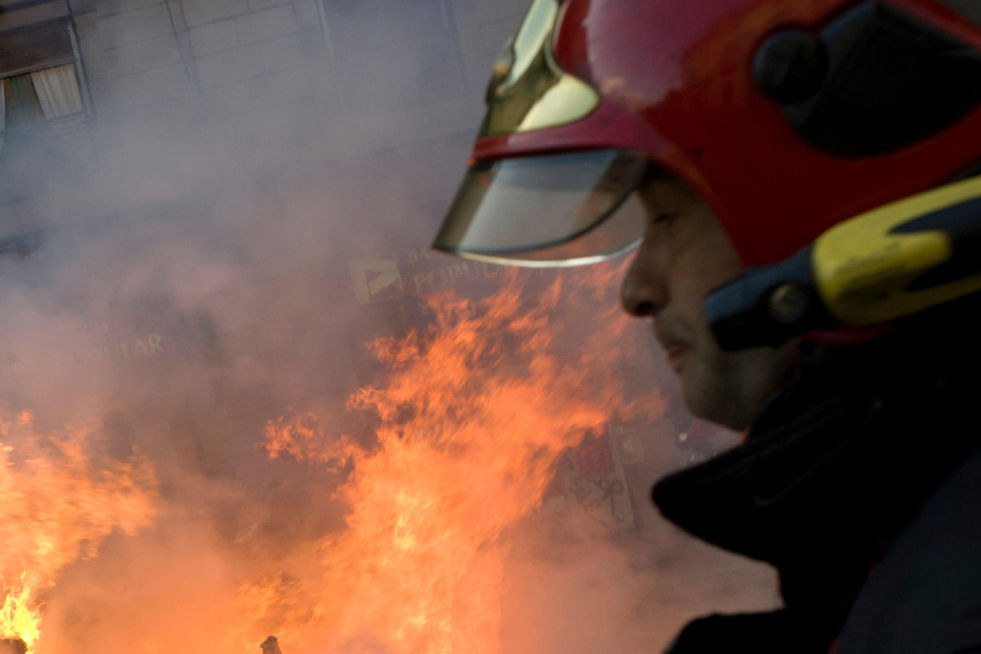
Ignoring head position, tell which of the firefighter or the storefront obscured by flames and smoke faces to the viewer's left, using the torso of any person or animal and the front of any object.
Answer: the firefighter

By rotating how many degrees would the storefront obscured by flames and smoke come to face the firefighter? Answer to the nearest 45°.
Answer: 0° — it already faces them

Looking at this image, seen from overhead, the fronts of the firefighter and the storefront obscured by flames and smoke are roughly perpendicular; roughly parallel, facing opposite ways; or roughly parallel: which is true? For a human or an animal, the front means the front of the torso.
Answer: roughly perpendicular

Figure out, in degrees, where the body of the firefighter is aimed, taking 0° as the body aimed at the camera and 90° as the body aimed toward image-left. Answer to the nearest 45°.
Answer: approximately 90°

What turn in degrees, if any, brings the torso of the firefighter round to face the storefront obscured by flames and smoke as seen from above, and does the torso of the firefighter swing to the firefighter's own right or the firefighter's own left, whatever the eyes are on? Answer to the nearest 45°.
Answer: approximately 45° to the firefighter's own right

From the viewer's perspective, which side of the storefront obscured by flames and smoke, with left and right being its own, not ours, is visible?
front

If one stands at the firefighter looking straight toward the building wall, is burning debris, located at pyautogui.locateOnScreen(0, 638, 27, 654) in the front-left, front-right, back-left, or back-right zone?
front-left

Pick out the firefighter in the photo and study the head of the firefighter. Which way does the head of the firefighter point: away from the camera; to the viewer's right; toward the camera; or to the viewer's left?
to the viewer's left
